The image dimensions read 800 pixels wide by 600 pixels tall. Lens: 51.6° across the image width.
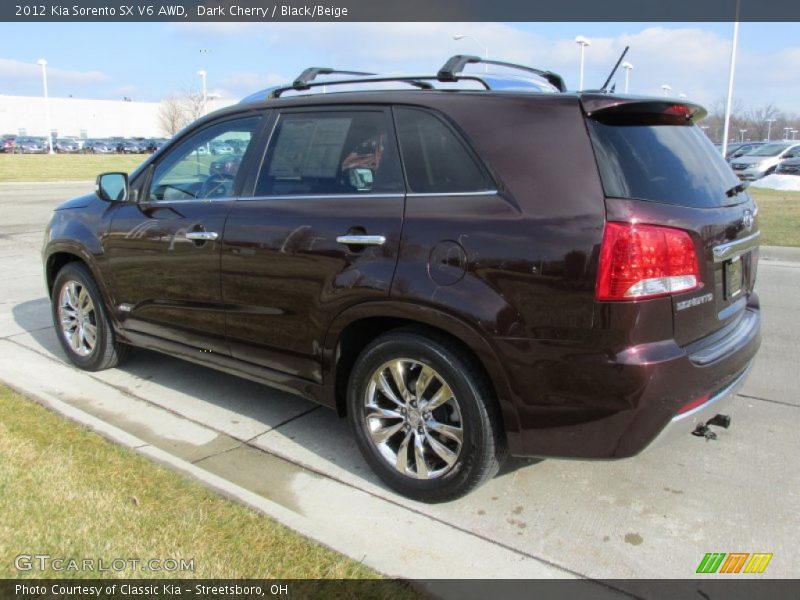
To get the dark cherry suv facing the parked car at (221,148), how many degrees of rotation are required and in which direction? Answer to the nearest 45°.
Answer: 0° — it already faces it

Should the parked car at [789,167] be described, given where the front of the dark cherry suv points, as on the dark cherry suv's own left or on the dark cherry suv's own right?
on the dark cherry suv's own right

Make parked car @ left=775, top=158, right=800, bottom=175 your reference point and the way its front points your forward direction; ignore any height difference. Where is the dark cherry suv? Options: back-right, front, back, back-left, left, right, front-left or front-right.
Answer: front-left

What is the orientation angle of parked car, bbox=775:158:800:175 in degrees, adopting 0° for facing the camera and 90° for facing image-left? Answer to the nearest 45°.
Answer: approximately 45°

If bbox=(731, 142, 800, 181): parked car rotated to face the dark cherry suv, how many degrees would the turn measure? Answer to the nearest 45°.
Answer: approximately 45° to its left

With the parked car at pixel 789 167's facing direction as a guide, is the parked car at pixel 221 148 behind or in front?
in front

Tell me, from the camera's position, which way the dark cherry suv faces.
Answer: facing away from the viewer and to the left of the viewer
